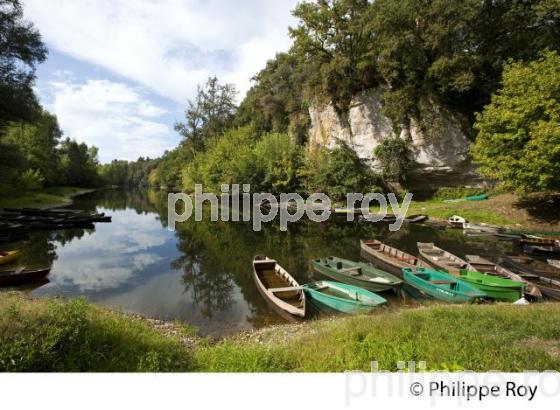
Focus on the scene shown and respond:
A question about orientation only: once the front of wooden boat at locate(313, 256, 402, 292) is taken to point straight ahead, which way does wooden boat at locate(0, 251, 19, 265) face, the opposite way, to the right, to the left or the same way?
to the left

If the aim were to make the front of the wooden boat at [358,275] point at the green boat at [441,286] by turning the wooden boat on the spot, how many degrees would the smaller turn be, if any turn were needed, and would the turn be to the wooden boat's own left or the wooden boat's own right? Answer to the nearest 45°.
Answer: approximately 45° to the wooden boat's own left

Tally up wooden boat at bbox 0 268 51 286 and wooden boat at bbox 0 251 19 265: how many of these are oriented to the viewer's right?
2

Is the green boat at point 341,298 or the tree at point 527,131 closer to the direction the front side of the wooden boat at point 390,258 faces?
the green boat

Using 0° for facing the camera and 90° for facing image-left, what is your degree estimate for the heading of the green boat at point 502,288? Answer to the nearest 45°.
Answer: approximately 315°

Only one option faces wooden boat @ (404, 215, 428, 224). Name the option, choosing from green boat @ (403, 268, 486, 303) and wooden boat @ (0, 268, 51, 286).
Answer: wooden boat @ (0, 268, 51, 286)

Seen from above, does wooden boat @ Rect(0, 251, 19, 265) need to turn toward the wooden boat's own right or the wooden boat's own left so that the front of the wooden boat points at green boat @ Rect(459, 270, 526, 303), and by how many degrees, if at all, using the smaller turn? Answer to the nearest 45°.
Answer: approximately 45° to the wooden boat's own right

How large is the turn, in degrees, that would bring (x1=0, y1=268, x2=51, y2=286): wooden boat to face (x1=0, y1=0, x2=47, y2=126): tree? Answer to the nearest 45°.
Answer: approximately 90° to its left

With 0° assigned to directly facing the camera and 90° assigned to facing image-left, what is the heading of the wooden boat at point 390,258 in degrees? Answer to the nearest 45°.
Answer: approximately 315°

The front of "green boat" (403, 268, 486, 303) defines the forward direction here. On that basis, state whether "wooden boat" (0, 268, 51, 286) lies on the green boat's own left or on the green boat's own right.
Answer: on the green boat's own right

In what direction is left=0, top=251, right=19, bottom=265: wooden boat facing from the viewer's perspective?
to the viewer's right
